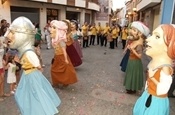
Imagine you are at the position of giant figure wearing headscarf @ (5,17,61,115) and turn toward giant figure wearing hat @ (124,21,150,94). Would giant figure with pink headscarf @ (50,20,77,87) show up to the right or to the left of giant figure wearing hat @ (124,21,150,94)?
left

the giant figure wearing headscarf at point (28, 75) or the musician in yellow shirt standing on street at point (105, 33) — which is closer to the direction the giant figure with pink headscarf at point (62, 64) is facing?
the giant figure wearing headscarf

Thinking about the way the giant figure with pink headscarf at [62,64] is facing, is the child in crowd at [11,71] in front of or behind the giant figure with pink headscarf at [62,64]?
in front

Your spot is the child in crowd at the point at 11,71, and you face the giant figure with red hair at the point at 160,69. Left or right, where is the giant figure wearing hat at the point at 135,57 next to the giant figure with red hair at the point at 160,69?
left

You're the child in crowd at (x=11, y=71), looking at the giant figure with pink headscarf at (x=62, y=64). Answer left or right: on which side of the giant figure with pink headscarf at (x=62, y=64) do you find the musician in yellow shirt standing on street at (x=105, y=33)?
left

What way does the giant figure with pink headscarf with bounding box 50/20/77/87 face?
to the viewer's left

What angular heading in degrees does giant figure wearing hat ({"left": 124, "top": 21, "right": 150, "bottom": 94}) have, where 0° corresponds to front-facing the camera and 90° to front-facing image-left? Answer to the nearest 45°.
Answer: approximately 45°

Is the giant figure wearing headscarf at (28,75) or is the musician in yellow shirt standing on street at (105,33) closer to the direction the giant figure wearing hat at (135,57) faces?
the giant figure wearing headscarf

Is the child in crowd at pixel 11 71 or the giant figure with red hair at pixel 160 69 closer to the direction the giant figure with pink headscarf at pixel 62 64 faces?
the child in crowd
